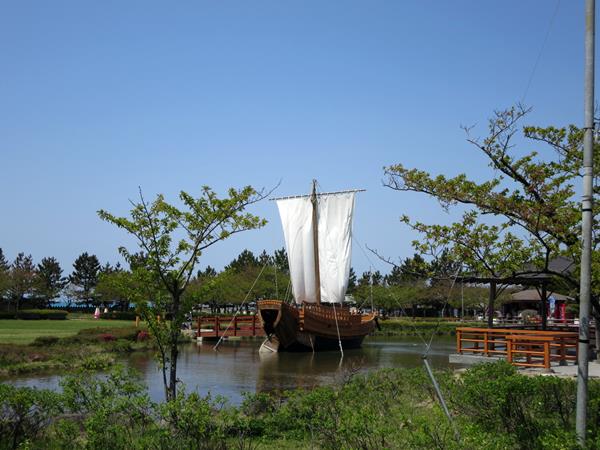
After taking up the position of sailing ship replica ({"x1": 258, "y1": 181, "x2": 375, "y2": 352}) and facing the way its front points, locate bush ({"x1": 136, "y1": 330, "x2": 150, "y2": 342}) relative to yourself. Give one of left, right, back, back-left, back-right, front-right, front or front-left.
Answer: back

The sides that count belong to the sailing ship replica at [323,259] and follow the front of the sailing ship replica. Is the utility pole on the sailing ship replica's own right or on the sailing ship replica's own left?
on the sailing ship replica's own right

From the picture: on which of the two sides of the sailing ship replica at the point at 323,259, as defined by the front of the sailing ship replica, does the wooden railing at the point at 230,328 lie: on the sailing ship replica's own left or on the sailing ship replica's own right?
on the sailing ship replica's own left

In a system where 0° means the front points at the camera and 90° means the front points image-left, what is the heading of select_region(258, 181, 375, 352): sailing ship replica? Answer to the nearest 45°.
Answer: approximately 225°

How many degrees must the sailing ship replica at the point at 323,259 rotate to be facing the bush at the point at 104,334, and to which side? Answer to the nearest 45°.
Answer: approximately 180°
